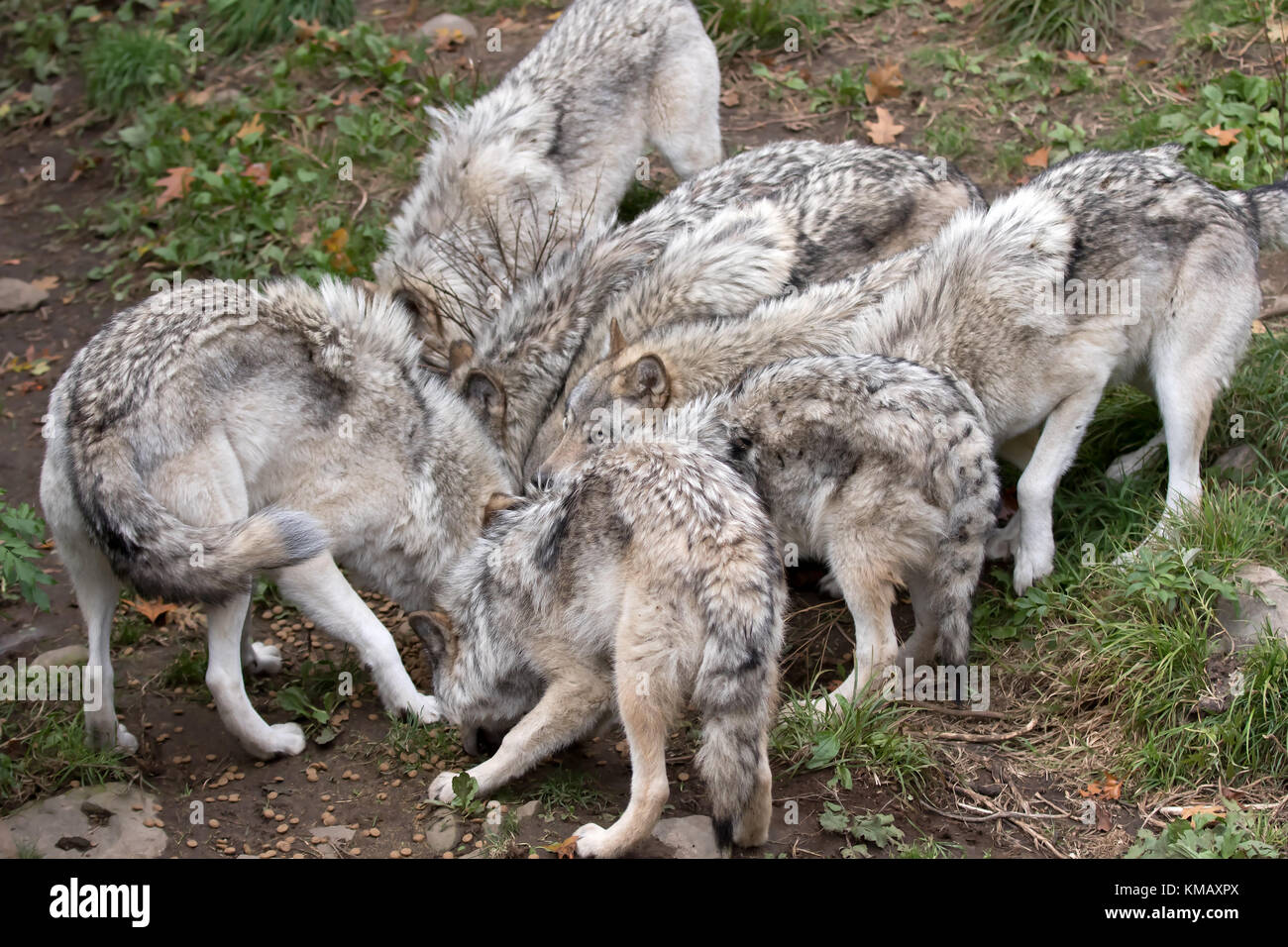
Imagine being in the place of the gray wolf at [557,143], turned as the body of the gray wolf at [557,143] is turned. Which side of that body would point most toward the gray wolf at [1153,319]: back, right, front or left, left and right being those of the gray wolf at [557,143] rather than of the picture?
left

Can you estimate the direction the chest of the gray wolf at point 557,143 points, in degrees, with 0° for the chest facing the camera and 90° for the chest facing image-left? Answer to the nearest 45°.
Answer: approximately 45°

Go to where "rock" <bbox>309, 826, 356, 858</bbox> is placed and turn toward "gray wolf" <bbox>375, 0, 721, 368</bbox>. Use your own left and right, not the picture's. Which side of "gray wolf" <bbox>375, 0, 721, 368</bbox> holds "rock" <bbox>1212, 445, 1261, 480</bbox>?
right

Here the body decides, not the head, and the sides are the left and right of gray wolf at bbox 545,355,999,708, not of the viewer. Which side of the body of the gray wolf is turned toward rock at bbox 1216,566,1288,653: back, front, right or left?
back

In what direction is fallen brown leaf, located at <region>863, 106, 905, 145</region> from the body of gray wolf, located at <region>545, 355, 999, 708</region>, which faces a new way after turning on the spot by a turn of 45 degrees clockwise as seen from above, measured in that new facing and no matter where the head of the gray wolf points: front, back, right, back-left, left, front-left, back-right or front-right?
front-right

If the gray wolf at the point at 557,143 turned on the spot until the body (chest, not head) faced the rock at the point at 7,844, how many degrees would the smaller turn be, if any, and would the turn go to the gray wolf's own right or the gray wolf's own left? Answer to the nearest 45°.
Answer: approximately 45° to the gray wolf's own left

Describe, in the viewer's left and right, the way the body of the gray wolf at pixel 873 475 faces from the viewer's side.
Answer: facing to the left of the viewer

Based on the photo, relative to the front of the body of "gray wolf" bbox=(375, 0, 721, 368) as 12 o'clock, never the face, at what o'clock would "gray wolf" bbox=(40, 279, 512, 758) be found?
"gray wolf" bbox=(40, 279, 512, 758) is roughly at 11 o'clock from "gray wolf" bbox=(375, 0, 721, 368).

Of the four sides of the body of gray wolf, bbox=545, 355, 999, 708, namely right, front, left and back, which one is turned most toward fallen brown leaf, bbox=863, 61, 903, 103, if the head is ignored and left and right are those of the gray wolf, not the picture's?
right

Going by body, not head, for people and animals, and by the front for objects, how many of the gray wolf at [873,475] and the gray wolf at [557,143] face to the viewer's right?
0

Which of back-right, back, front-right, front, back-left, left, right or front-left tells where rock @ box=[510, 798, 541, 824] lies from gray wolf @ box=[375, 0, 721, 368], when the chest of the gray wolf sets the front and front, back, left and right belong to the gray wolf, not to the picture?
front-left

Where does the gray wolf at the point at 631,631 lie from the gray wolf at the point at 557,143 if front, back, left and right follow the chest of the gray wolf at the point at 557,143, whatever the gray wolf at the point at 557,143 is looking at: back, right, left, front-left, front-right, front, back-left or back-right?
front-left

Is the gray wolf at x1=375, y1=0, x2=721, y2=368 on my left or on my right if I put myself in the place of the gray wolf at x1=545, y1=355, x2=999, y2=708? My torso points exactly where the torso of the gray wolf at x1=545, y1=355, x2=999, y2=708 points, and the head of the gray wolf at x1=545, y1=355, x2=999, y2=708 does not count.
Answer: on my right
